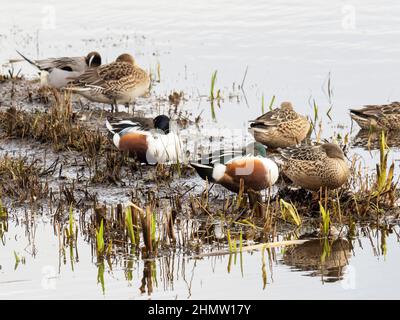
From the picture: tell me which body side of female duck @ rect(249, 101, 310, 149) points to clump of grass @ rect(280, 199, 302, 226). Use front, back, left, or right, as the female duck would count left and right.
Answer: right

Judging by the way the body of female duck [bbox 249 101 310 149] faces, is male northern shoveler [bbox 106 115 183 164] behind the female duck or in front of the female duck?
behind

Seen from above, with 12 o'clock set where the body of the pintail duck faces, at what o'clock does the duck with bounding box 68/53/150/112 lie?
The duck is roughly at 2 o'clock from the pintail duck.

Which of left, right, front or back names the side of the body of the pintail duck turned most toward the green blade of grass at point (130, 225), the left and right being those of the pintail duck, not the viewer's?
right

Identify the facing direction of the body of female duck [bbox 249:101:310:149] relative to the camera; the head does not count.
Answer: to the viewer's right

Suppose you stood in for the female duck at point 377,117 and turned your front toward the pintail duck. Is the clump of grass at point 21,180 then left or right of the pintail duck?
left

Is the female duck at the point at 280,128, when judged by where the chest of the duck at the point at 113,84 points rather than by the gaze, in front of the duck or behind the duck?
in front

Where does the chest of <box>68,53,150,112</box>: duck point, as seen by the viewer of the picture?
to the viewer's right

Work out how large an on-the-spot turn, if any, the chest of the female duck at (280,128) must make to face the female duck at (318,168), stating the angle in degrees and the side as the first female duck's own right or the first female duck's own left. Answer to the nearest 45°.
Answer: approximately 90° to the first female duck's own right

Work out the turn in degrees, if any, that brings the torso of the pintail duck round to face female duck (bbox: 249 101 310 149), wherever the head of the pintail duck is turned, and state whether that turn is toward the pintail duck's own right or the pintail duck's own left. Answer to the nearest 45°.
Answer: approximately 45° to the pintail duck's own right
